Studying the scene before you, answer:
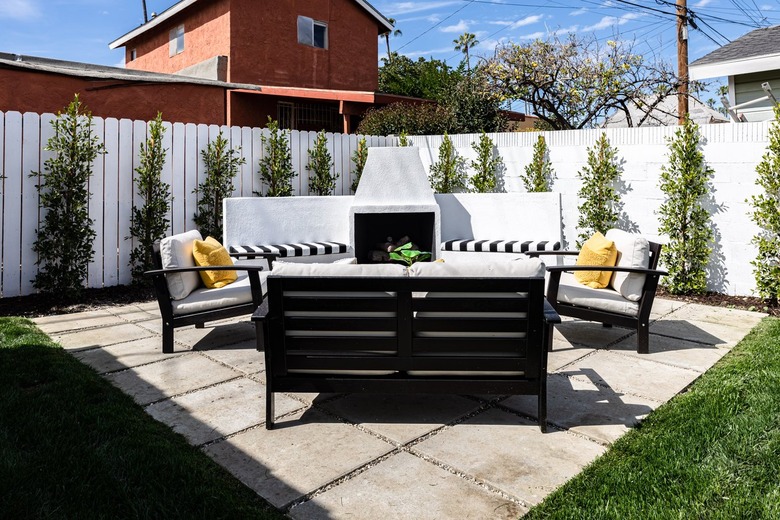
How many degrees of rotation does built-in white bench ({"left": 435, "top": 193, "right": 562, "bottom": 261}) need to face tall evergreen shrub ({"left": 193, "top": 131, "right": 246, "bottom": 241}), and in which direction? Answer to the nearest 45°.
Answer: approximately 90° to its right

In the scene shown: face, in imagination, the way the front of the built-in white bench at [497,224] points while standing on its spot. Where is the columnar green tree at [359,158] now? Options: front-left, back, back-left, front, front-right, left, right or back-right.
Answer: back-right

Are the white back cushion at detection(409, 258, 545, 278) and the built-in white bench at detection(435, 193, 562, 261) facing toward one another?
yes

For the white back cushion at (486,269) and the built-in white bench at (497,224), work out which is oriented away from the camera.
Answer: the white back cushion

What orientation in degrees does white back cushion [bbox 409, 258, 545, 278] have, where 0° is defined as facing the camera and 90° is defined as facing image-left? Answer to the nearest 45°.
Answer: approximately 180°

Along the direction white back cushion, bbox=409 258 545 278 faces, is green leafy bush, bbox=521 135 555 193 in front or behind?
in front

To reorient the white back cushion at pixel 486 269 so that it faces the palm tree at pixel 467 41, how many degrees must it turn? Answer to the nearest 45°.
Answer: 0° — it already faces it

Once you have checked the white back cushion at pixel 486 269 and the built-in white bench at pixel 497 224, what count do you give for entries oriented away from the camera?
1

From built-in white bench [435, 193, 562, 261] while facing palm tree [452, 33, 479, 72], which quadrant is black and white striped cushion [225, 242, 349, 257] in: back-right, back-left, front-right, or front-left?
back-left

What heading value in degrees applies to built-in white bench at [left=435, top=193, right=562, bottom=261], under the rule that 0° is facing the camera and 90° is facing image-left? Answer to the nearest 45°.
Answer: approximately 0°

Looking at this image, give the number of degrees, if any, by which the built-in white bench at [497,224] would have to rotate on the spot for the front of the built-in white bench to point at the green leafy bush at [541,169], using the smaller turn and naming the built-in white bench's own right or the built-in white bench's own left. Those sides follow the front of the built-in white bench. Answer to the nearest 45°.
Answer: approximately 135° to the built-in white bench's own left

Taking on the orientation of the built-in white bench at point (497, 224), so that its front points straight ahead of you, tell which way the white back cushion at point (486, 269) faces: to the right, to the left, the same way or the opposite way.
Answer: the opposite way
